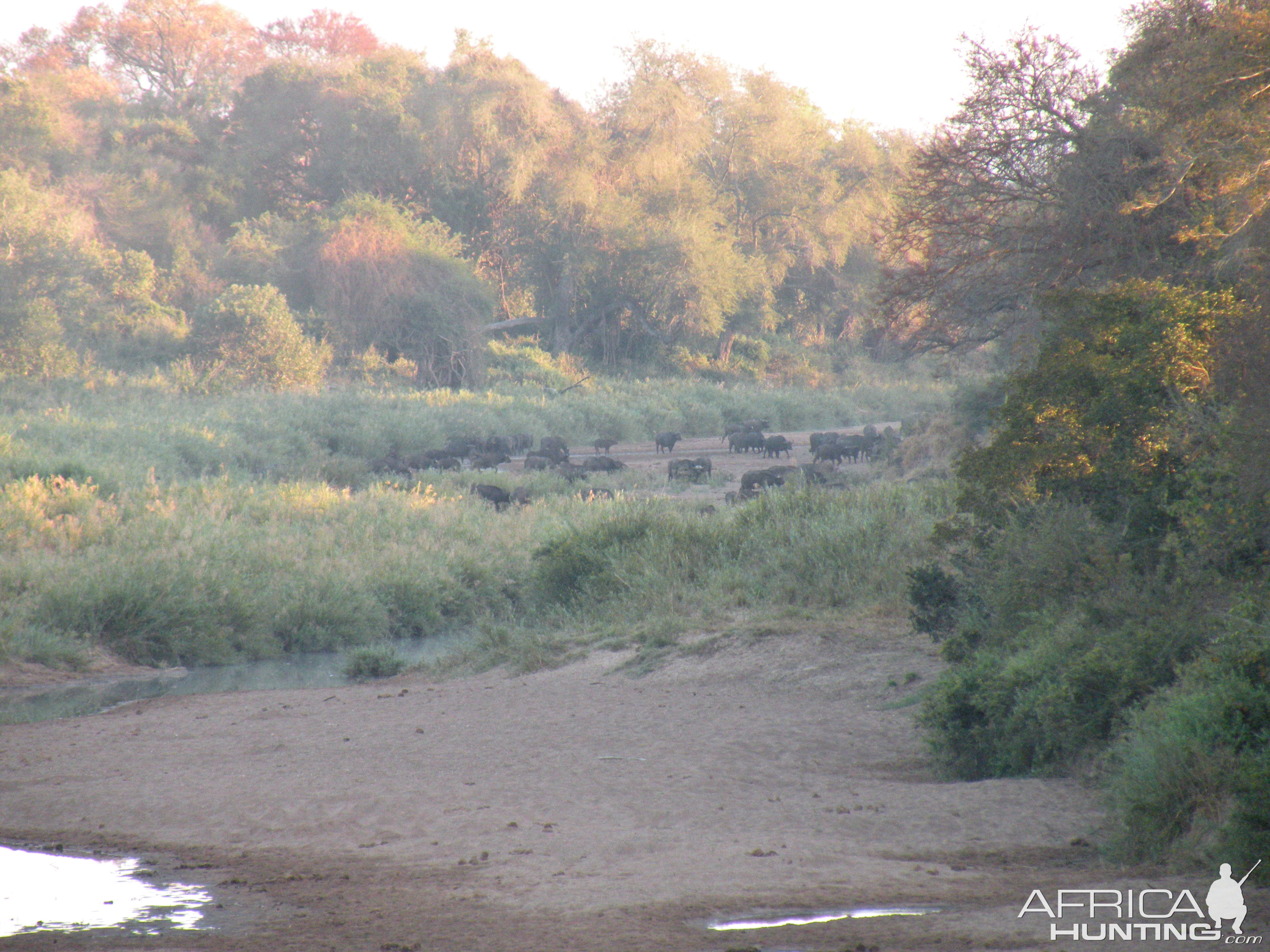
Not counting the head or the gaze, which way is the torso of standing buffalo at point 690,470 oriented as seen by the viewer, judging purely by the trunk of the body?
to the viewer's right

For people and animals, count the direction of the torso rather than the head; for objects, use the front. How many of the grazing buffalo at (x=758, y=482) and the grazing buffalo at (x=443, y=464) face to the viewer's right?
0

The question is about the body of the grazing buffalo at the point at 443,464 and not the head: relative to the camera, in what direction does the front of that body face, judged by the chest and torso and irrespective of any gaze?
to the viewer's left

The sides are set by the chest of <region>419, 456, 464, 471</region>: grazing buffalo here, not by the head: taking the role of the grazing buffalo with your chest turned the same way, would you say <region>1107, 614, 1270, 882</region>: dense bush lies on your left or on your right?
on your left

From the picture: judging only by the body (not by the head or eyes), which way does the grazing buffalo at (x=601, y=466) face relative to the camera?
to the viewer's right

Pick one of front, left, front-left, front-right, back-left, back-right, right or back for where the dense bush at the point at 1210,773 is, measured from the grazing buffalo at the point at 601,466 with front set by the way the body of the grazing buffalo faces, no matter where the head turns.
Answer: right

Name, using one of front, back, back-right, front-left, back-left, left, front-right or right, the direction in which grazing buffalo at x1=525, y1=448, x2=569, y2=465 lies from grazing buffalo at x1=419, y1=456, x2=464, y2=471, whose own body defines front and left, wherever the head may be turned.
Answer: back-right

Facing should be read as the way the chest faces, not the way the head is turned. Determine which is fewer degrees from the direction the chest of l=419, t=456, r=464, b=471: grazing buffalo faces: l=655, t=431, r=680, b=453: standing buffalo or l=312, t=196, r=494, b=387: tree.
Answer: the tree
